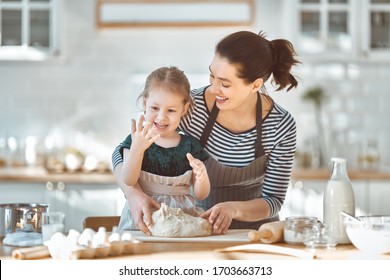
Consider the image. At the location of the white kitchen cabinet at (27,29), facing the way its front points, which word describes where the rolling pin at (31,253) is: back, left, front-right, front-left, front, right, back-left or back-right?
front

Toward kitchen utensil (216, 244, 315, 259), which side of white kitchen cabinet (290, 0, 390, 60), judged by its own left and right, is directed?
front

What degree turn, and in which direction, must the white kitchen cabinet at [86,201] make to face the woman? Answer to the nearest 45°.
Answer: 0° — it already faces them

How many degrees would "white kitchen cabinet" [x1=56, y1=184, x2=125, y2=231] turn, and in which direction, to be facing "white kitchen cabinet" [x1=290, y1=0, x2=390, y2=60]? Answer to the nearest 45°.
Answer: approximately 90° to its left

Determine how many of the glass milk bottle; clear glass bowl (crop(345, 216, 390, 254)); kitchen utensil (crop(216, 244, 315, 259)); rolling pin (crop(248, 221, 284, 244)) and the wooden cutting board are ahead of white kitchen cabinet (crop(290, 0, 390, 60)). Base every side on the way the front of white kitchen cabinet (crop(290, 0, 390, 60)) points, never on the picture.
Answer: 5

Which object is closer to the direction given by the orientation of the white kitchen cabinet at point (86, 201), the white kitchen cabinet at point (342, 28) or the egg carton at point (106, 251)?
the egg carton

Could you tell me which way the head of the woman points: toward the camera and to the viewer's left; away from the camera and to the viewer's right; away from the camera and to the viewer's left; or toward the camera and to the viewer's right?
toward the camera and to the viewer's left

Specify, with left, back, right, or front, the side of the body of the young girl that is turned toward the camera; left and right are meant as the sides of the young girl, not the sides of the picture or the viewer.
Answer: front

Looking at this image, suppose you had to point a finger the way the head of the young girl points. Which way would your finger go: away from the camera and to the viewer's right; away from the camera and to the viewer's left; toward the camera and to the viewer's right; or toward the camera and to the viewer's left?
toward the camera and to the viewer's left

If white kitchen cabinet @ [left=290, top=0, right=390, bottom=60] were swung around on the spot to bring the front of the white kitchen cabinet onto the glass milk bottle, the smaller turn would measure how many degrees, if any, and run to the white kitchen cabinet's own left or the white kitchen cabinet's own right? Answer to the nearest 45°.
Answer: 0° — it already faces it

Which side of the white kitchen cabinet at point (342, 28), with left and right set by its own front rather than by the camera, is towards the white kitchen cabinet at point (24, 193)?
right

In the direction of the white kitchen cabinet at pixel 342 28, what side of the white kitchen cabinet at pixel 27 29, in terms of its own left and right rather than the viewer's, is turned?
left

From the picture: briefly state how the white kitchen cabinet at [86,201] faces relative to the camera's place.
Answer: facing the viewer

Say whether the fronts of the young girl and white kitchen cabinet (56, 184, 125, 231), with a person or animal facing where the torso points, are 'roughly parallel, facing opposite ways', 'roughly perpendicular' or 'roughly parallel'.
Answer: roughly parallel
